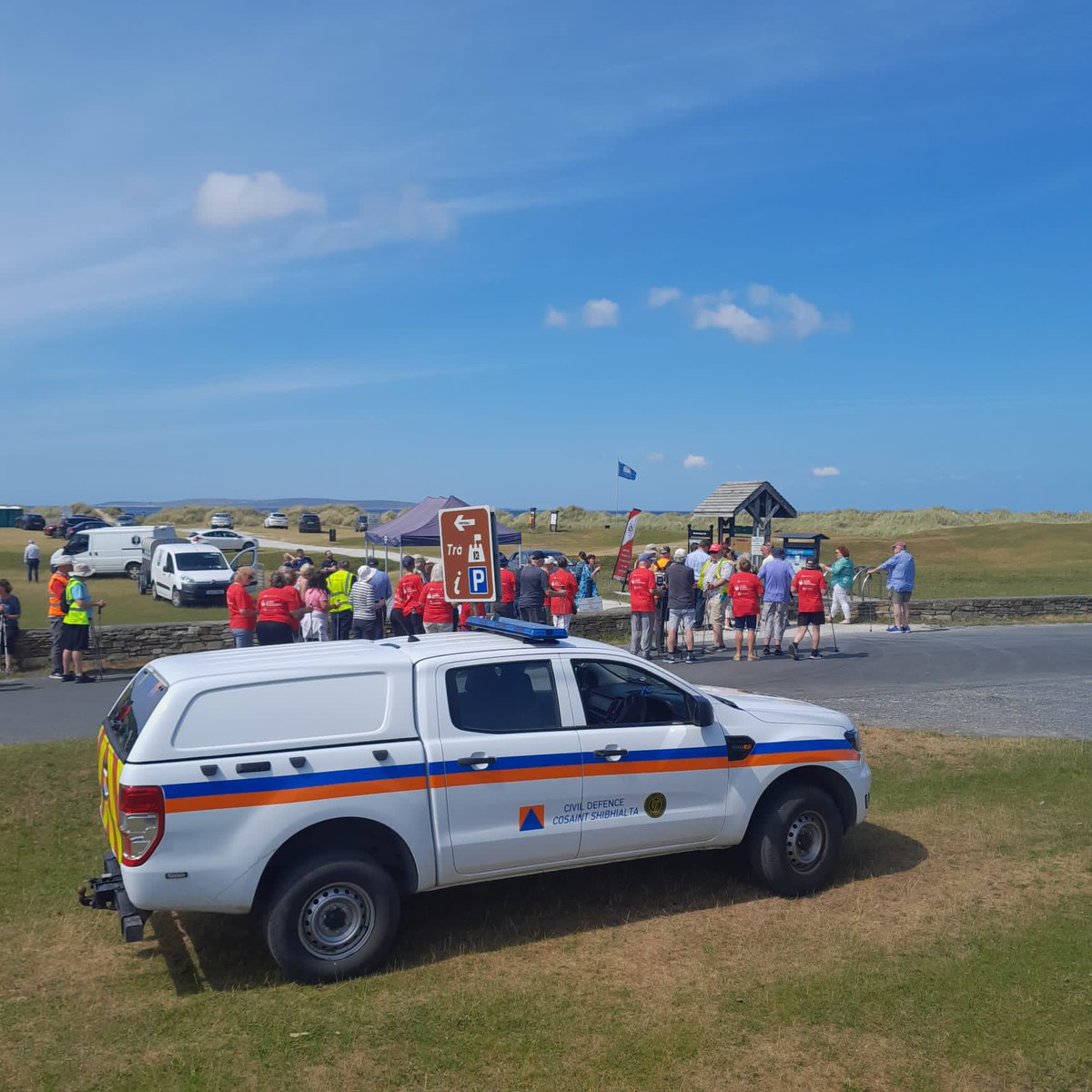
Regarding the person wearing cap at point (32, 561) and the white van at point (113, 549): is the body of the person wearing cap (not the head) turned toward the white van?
no

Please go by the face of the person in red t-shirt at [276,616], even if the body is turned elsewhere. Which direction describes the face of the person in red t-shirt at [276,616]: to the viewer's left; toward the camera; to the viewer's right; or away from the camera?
away from the camera

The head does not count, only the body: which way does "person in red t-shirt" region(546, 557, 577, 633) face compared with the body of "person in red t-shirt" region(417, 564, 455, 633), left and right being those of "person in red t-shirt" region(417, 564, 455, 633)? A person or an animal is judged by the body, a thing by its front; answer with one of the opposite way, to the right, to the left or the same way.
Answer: the same way

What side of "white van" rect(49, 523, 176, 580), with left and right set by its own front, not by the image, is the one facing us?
left

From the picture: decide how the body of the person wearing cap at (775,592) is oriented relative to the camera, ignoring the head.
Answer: away from the camera

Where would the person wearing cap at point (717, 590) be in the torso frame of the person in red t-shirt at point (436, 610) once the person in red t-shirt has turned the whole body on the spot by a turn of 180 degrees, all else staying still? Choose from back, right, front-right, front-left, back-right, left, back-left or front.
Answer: back-left

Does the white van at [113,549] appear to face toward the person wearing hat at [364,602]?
no

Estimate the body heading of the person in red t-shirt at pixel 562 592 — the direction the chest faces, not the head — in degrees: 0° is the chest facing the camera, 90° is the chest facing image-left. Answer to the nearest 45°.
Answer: approximately 180°

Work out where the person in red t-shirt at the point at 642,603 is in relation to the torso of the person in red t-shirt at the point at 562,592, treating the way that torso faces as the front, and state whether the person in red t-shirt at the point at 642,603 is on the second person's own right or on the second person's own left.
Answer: on the second person's own right

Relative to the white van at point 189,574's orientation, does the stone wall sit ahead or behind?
ahead

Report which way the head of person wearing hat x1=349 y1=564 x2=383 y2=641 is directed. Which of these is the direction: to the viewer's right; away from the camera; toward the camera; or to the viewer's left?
away from the camera

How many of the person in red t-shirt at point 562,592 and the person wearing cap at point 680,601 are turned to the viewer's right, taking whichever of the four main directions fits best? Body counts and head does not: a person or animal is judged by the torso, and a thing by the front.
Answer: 0

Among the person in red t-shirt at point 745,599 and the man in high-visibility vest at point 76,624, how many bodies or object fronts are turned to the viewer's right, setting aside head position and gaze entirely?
1

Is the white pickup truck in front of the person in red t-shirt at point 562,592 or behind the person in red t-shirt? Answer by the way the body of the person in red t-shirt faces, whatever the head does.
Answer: behind

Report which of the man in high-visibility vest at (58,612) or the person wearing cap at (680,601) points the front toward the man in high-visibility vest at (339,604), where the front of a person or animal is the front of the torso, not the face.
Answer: the man in high-visibility vest at (58,612)

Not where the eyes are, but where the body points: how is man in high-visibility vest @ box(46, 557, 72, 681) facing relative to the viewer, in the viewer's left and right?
facing to the right of the viewer

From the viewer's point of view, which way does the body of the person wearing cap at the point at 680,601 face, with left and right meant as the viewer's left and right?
facing away from the viewer

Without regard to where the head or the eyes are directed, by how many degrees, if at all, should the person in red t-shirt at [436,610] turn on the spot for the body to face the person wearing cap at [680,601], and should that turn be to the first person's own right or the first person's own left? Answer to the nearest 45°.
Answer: approximately 45° to the first person's own right

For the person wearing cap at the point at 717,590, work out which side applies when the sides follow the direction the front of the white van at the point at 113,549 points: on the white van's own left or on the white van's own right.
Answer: on the white van's own left
